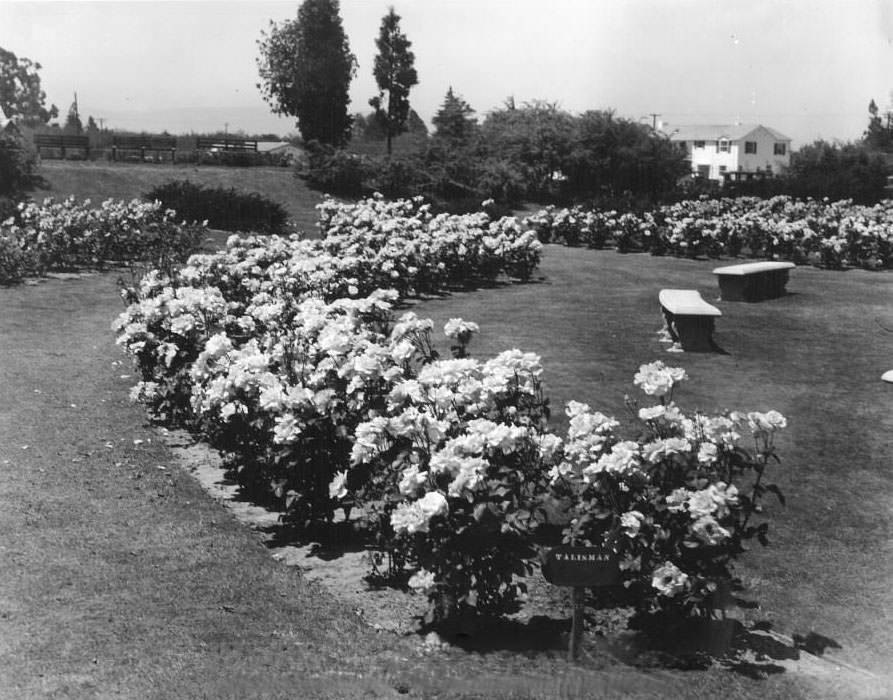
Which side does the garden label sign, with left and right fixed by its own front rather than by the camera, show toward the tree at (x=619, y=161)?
back

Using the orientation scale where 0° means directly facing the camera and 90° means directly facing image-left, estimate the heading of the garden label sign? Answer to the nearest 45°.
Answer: approximately 0°

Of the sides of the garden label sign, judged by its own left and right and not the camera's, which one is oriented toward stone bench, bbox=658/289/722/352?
back

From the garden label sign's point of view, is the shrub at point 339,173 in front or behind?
behind

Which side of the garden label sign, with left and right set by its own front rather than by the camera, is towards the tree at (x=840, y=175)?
back

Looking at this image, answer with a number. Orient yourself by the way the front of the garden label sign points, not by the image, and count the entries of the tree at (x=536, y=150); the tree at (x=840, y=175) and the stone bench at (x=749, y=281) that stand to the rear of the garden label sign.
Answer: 3

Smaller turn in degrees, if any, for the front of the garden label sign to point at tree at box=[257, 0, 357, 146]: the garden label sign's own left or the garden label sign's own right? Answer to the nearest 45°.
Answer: approximately 180°

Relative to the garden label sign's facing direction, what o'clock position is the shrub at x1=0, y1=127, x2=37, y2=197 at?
The shrub is roughly at 5 o'clock from the garden label sign.

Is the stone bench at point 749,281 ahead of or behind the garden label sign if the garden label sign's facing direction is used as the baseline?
behind

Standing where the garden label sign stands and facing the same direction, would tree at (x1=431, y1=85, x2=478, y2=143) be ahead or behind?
behind
